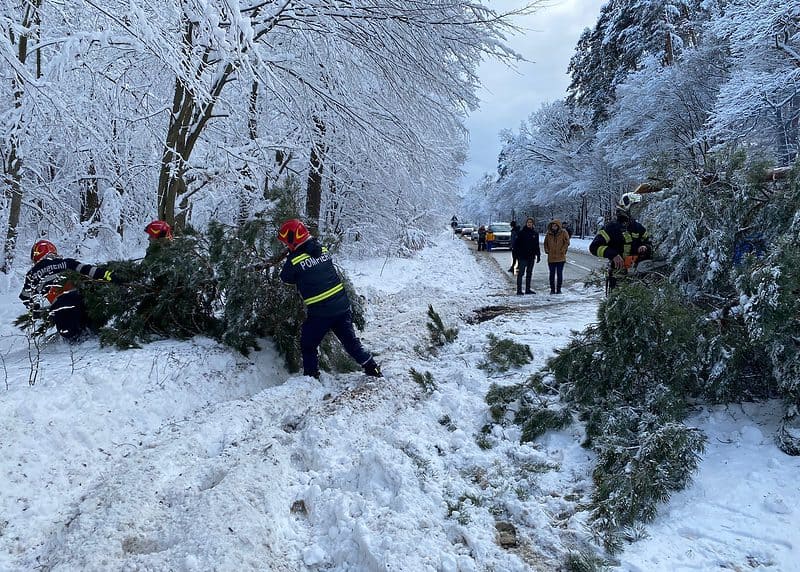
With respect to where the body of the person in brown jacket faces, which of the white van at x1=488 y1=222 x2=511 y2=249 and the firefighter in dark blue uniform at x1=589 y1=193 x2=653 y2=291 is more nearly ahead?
the firefighter in dark blue uniform

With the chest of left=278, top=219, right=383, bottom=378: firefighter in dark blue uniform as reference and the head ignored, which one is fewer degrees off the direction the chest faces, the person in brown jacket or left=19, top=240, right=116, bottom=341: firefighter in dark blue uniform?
the firefighter in dark blue uniform

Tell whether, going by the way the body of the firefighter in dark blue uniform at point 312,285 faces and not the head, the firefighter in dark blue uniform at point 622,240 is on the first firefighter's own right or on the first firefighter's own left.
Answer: on the first firefighter's own right

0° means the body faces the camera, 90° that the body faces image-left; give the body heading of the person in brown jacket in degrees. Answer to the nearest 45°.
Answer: approximately 0°

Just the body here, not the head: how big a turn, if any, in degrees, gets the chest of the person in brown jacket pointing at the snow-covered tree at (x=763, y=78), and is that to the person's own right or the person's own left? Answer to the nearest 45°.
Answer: approximately 135° to the person's own left

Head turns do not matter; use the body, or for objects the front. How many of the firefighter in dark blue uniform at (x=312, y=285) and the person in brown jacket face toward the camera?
1

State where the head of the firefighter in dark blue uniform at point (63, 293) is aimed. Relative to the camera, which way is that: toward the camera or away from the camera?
away from the camera

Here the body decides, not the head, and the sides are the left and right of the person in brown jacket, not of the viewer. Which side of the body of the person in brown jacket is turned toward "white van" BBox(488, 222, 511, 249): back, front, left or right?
back

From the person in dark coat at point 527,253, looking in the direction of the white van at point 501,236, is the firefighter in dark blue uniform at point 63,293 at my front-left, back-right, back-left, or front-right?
back-left

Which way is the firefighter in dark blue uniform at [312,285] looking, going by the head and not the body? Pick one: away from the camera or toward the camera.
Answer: away from the camera

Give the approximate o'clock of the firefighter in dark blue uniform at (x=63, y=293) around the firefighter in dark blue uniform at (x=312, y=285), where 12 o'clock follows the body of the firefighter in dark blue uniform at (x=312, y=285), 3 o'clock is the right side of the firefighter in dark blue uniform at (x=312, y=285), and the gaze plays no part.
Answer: the firefighter in dark blue uniform at (x=63, y=293) is roughly at 11 o'clock from the firefighter in dark blue uniform at (x=312, y=285).

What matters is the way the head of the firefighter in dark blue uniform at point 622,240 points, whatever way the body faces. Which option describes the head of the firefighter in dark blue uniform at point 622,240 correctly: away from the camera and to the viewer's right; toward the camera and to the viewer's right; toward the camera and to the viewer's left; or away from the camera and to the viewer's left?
toward the camera and to the viewer's left

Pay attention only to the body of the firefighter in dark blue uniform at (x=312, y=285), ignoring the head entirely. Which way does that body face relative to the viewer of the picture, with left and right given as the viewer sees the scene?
facing away from the viewer and to the left of the viewer

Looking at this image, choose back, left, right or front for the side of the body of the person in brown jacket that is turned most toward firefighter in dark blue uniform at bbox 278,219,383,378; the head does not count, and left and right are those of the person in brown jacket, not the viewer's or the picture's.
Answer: front
